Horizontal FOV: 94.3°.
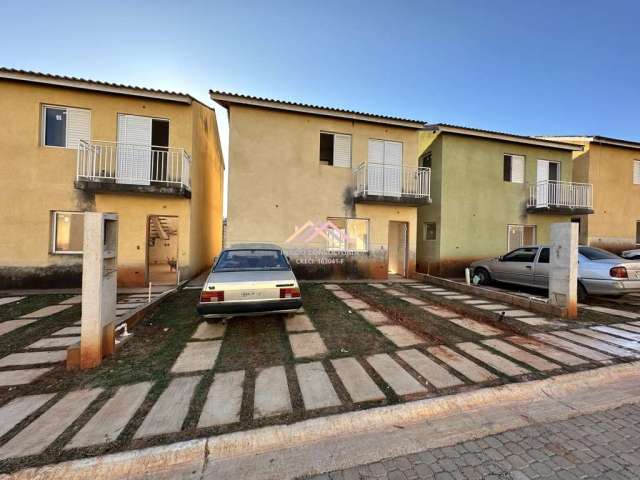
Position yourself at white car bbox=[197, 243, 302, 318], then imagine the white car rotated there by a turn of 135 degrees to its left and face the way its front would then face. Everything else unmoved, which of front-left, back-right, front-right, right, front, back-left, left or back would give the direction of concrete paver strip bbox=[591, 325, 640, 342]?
back-left

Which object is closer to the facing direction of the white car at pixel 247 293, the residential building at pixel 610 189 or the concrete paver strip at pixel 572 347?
the residential building

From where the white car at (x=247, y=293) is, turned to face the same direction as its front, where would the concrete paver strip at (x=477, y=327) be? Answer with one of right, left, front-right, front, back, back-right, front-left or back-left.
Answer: right

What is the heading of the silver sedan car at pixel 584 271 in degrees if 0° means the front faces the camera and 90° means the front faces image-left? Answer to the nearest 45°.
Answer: approximately 135°

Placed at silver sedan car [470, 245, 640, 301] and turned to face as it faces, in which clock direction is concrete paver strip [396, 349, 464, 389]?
The concrete paver strip is roughly at 8 o'clock from the silver sedan car.

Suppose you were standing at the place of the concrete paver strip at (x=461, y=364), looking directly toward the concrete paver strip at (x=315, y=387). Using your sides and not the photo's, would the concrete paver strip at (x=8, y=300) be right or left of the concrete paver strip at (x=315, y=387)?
right

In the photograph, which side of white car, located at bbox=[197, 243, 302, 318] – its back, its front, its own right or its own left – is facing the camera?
back

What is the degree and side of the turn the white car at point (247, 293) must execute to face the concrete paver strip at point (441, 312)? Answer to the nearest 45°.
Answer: approximately 90° to its right

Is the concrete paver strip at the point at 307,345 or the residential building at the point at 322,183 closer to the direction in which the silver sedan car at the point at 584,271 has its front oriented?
the residential building

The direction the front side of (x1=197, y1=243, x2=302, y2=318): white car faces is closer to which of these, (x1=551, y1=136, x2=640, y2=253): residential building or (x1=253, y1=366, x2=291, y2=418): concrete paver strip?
the residential building

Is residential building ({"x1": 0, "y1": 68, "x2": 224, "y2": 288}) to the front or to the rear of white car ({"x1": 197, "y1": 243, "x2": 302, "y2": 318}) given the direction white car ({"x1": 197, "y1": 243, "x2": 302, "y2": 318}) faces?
to the front

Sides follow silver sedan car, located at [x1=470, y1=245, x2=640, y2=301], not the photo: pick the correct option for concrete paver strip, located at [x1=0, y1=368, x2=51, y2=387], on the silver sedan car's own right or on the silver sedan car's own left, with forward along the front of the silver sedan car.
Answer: on the silver sedan car's own left

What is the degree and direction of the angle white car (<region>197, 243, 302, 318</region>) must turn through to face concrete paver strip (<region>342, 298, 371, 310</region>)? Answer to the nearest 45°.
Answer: approximately 45° to its right
